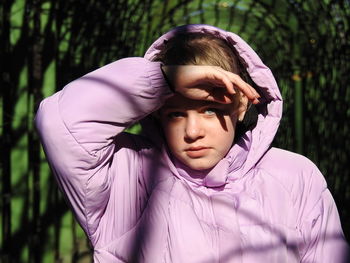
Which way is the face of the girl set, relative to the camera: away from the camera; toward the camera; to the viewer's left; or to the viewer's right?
toward the camera

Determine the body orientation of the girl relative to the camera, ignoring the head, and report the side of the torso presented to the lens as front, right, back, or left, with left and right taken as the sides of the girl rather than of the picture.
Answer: front
